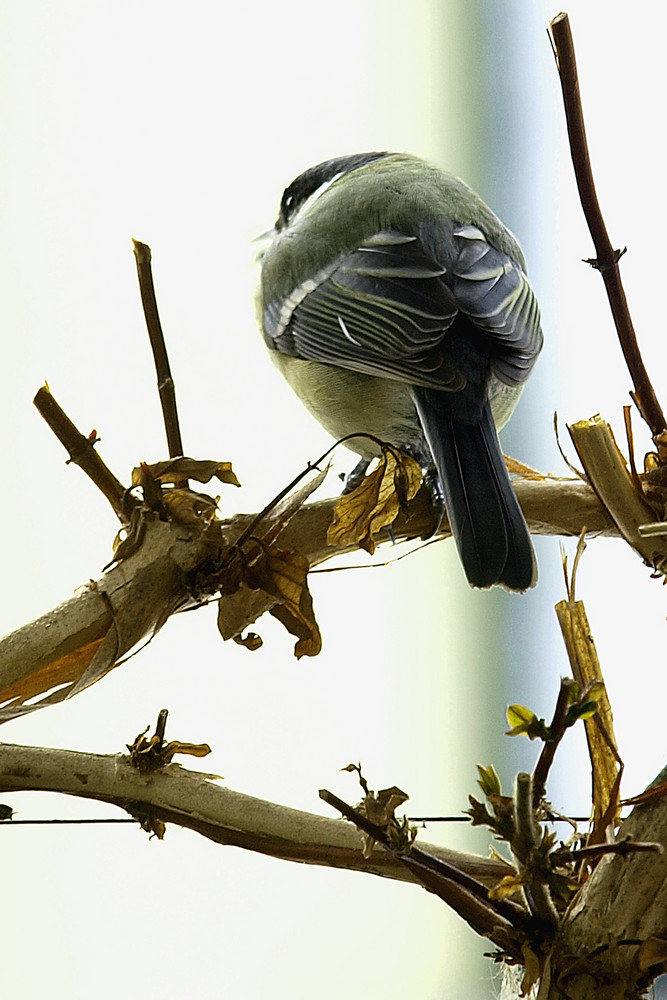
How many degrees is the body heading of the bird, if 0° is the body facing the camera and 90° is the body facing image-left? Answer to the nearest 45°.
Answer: approximately 135°
